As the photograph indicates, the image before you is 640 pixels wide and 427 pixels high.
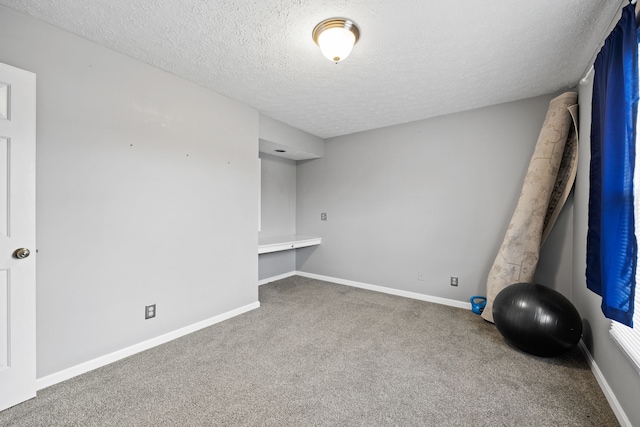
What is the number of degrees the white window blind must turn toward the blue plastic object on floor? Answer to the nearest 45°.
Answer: approximately 45° to its right

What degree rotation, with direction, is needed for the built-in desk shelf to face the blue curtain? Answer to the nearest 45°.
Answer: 0° — it already faces it

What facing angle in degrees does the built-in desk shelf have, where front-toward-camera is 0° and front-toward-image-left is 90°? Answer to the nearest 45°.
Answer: approximately 315°

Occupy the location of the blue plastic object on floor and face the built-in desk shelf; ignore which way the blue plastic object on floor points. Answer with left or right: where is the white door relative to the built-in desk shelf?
left

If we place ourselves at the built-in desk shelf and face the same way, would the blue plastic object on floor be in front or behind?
in front

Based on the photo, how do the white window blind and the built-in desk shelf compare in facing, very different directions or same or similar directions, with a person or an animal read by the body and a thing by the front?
very different directions

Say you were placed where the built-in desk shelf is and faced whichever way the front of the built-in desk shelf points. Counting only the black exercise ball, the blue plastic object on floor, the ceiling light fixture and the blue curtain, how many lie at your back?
0

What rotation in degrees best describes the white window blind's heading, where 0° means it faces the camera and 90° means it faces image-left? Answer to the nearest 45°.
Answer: approximately 90°

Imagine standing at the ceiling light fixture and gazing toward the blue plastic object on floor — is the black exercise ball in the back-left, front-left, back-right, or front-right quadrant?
front-right

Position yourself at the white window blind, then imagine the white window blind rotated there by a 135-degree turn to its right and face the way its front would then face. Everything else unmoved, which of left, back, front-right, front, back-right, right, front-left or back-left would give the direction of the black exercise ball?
left

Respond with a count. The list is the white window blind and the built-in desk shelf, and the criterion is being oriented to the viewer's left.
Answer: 1

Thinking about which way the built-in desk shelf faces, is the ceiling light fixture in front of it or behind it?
in front

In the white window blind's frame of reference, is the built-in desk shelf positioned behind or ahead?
ahead
